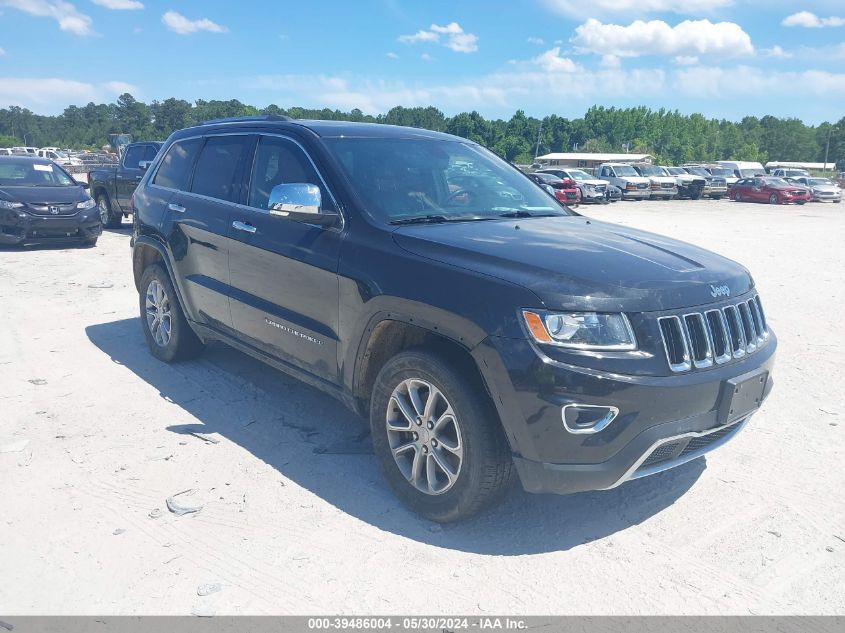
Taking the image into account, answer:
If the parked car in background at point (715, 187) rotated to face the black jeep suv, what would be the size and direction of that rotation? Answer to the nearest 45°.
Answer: approximately 45° to its right

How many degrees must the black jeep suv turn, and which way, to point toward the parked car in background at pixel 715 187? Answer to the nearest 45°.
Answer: approximately 135° to its left

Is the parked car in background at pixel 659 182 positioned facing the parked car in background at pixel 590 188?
no

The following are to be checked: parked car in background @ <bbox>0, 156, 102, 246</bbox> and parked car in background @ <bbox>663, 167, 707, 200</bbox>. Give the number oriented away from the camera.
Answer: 0

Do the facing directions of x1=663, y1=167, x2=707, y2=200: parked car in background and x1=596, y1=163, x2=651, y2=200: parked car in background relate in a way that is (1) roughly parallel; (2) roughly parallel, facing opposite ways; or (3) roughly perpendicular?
roughly parallel

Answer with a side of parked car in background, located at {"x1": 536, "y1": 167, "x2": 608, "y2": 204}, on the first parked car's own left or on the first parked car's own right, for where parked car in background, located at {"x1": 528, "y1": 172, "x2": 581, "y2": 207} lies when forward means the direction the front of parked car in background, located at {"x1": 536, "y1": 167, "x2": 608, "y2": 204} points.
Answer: on the first parked car's own right

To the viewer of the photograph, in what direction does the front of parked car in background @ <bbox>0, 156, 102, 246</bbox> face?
facing the viewer and to the right of the viewer

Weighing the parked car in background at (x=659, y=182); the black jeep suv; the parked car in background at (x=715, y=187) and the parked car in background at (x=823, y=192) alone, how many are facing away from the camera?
0

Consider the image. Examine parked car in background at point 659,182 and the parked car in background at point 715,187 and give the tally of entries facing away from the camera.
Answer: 0

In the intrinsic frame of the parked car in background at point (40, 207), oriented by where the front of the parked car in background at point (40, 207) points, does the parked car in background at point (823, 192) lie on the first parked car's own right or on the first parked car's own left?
on the first parked car's own left

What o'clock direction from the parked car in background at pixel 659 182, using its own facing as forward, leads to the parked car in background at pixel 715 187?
the parked car in background at pixel 715 187 is roughly at 9 o'clock from the parked car in background at pixel 659 182.

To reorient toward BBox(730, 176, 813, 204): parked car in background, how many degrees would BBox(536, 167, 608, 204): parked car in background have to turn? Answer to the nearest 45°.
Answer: approximately 90° to its left

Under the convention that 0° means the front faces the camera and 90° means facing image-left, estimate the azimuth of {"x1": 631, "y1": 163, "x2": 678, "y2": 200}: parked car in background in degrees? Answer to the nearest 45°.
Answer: approximately 315°

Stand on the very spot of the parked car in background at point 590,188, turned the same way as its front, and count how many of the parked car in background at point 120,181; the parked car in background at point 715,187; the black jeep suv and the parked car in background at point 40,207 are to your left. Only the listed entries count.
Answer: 1

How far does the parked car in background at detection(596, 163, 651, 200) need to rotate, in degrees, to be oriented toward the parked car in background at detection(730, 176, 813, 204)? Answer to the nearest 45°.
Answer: approximately 90° to its left
